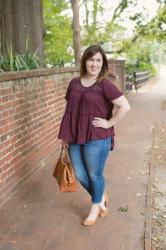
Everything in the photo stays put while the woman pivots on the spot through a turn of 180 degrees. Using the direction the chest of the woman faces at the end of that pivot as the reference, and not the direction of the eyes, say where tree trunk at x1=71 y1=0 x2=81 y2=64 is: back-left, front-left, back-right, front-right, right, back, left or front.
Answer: front-left

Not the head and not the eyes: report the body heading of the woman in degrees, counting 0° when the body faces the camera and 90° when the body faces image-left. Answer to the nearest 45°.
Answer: approximately 45°

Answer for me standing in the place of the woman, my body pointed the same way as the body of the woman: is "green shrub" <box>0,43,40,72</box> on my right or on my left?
on my right

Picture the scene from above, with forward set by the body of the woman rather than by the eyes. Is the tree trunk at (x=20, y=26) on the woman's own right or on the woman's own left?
on the woman's own right
